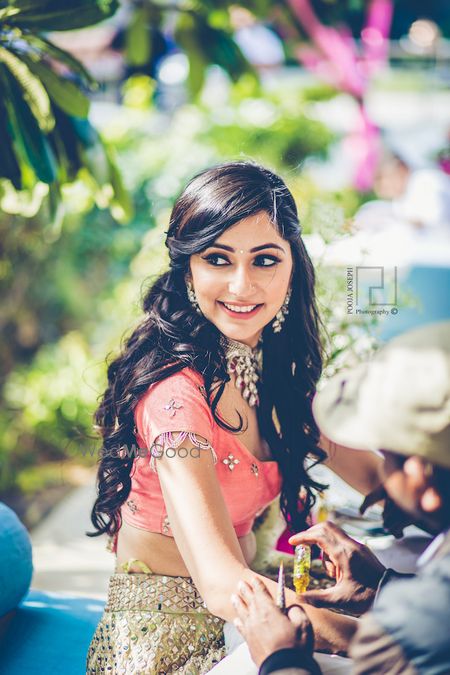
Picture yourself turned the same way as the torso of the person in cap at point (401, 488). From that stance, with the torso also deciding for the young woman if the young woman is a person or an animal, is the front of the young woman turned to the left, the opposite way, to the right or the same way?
the opposite way

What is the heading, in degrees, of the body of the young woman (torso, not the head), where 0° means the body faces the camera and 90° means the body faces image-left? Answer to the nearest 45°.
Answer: approximately 315°

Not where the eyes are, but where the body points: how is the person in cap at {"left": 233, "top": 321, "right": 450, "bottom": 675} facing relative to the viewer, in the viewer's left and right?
facing away from the viewer and to the left of the viewer

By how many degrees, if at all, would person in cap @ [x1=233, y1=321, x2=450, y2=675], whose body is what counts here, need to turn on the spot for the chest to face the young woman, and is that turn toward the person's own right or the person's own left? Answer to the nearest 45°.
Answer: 0° — they already face them

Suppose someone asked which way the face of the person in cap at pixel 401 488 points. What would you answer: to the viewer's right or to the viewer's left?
to the viewer's left

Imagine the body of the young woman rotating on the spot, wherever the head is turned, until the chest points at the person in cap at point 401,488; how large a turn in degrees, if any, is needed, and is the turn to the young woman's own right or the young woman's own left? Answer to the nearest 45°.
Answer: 0° — they already face them
